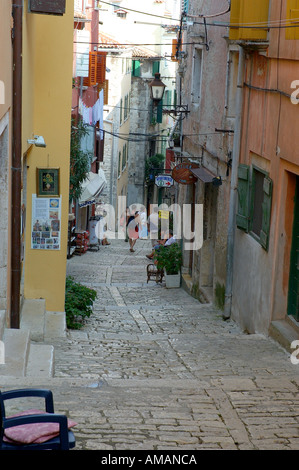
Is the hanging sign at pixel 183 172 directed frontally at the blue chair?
yes

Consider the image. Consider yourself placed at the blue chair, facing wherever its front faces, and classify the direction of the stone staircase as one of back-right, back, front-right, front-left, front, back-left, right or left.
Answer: left
